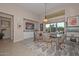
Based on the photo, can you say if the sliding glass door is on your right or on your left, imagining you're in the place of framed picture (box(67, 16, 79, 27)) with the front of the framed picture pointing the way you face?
on your right

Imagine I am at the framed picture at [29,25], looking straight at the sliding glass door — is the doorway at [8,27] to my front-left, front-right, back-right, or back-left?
back-right

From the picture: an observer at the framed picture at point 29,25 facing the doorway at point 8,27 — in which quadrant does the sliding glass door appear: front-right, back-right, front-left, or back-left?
back-left

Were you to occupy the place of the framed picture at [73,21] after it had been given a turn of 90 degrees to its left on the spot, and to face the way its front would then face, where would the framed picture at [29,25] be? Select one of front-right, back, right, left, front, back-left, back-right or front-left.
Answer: back
